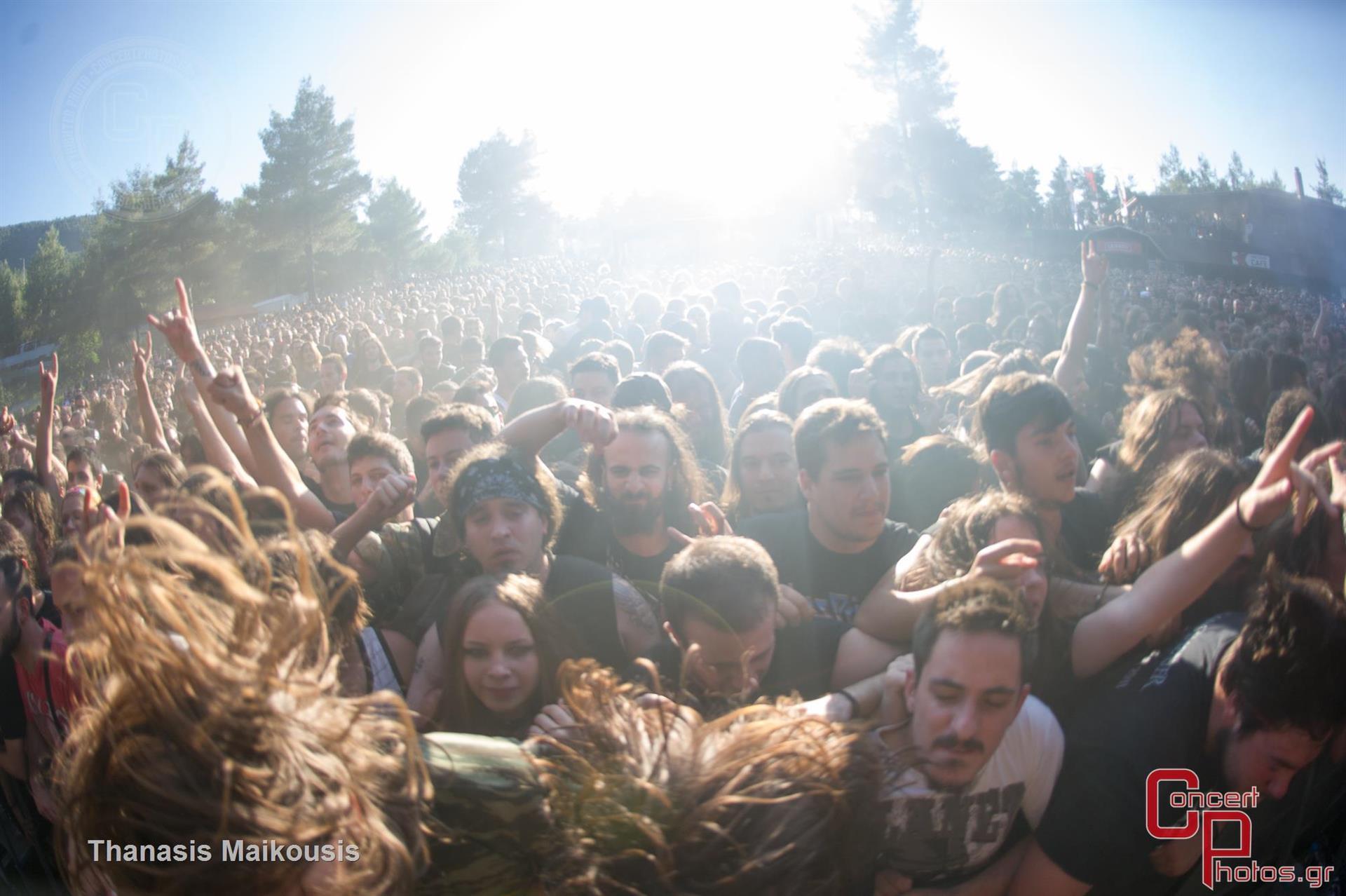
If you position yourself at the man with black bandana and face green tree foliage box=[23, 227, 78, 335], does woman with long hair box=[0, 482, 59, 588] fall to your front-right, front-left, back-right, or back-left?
front-left

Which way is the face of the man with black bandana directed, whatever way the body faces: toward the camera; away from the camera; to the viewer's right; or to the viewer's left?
toward the camera

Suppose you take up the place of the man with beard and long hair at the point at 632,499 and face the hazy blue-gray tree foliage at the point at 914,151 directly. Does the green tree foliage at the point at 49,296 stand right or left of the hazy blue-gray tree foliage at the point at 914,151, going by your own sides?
left

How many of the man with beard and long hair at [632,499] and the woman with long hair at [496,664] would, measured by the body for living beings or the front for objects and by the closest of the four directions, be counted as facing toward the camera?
2

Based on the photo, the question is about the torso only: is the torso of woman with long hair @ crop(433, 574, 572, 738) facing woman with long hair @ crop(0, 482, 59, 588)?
no

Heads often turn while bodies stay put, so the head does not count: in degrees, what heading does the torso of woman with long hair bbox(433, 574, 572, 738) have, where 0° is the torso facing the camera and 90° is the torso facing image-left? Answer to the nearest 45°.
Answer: approximately 0°

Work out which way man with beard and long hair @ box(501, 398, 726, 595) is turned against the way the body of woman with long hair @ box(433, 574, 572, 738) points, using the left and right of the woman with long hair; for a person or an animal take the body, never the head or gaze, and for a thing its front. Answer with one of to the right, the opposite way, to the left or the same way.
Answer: the same way

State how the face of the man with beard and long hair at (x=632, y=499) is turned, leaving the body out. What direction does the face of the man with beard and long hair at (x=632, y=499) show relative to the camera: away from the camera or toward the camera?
toward the camera

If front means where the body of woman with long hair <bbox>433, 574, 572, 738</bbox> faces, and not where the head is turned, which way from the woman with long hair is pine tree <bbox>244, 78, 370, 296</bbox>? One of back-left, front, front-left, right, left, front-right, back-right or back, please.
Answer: back

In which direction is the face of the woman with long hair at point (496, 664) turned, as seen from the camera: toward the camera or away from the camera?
toward the camera

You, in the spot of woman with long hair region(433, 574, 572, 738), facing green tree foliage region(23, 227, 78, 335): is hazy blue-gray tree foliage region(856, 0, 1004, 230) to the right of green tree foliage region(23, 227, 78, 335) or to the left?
right

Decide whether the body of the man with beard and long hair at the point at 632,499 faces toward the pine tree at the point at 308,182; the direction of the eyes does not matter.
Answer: no

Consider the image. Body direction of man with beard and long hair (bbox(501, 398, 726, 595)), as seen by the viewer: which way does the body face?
toward the camera
